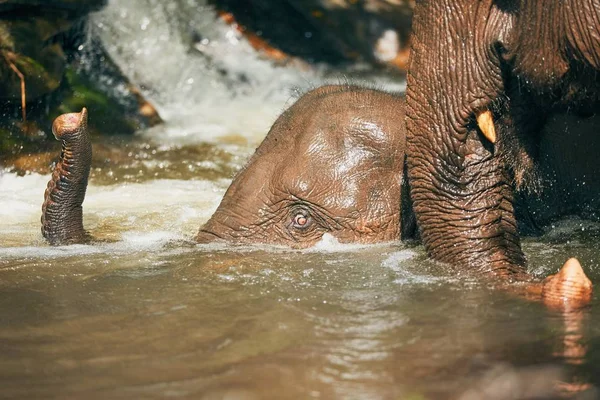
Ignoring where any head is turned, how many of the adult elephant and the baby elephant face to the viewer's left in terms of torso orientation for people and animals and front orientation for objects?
2

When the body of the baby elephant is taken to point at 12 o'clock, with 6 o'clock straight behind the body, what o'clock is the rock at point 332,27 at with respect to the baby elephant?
The rock is roughly at 3 o'clock from the baby elephant.

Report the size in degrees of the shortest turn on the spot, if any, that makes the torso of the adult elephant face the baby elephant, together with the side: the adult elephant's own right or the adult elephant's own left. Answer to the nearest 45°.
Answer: approximately 45° to the adult elephant's own right

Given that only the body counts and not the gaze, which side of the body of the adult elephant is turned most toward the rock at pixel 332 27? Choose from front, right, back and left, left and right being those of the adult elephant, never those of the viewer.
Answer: right

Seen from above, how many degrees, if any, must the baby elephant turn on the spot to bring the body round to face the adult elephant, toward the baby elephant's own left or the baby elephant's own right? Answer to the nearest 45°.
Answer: approximately 135° to the baby elephant's own left

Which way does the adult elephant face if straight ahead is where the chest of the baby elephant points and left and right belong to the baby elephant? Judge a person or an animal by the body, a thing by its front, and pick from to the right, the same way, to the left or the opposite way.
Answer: the same way

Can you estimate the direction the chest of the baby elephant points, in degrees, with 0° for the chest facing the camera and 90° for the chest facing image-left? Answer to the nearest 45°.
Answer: approximately 90°
